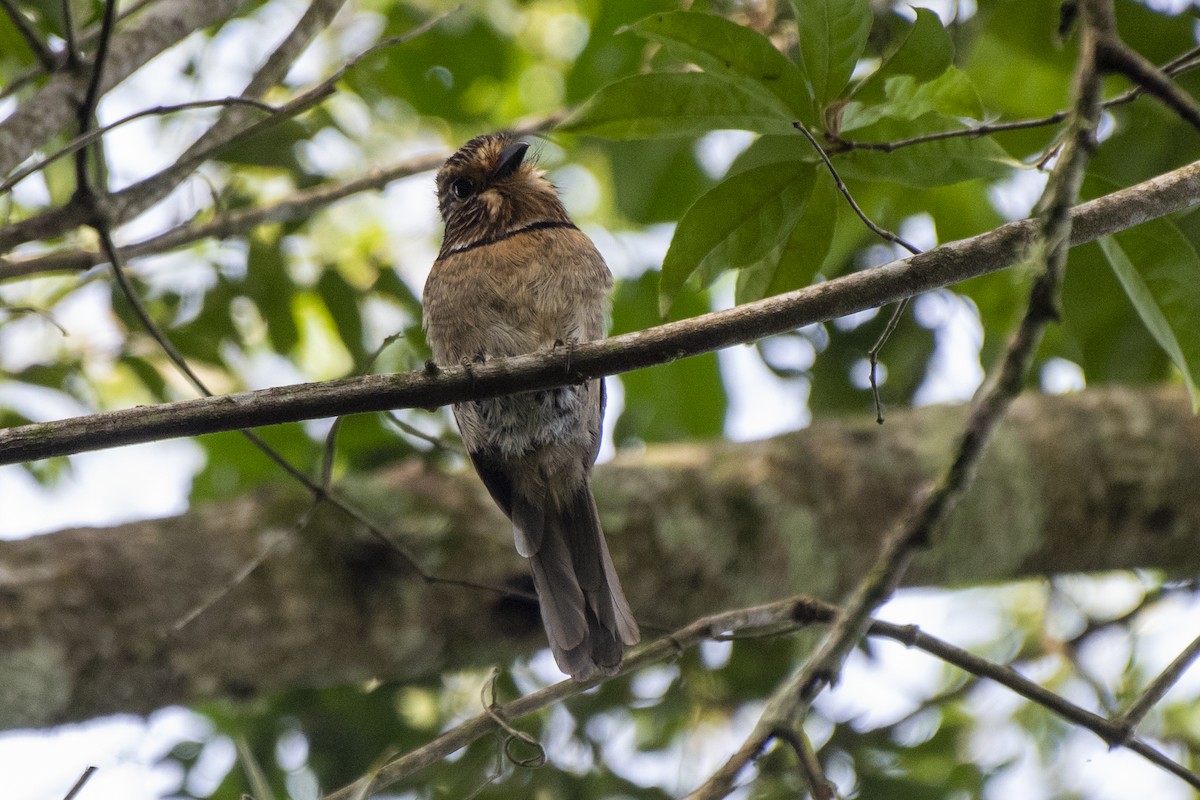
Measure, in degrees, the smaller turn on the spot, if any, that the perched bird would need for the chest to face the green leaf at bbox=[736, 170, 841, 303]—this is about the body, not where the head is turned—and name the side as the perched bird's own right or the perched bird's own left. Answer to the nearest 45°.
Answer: approximately 45° to the perched bird's own left

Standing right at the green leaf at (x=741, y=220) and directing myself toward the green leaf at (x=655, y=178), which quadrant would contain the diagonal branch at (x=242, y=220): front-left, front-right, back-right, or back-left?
front-left

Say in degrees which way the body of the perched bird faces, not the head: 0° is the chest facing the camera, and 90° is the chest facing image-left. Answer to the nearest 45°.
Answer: approximately 0°

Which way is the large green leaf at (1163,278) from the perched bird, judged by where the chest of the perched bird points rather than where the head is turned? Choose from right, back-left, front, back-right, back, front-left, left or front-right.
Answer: front-left

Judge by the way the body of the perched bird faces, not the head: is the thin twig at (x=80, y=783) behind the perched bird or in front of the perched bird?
in front
